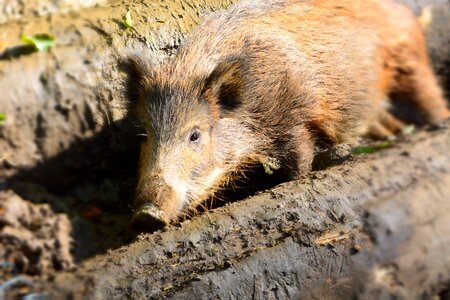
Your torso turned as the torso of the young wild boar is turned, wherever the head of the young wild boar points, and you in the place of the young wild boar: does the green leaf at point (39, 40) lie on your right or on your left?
on your right

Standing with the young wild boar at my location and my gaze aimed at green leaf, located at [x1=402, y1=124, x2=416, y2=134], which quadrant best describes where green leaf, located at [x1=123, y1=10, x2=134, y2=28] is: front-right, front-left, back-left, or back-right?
back-left

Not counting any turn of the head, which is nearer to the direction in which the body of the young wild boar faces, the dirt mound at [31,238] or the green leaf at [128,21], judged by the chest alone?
the dirt mound

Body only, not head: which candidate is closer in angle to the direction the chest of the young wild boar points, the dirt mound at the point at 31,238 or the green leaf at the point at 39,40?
the dirt mound

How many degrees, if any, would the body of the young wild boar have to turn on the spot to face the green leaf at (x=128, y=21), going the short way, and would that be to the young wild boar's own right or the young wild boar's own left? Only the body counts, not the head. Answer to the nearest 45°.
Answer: approximately 90° to the young wild boar's own right

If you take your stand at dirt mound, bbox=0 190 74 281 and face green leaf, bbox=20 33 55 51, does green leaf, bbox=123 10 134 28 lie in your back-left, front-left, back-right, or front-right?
front-right

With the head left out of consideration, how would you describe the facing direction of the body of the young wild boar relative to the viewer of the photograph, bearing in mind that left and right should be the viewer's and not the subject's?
facing the viewer and to the left of the viewer

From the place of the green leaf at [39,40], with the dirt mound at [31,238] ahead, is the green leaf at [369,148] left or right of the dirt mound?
left

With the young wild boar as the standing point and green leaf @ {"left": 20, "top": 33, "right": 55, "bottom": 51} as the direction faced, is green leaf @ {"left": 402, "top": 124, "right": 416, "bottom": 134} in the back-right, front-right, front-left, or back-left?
back-right

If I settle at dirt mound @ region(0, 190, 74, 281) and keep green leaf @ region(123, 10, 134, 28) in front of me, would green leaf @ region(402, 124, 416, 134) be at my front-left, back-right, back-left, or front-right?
front-right

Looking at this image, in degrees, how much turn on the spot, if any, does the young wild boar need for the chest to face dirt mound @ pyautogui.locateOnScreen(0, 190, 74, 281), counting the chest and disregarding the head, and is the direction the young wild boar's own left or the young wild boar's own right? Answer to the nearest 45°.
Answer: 0° — it already faces it

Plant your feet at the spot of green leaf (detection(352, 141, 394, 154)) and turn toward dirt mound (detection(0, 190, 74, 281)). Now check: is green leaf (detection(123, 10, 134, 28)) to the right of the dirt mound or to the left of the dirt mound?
right
